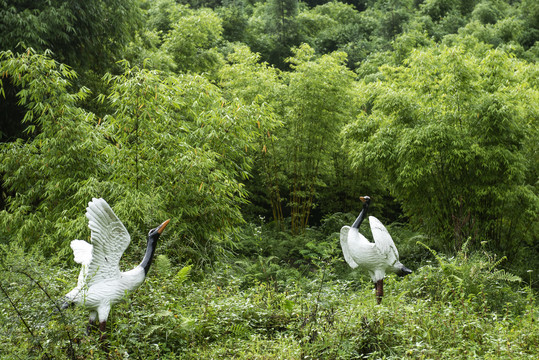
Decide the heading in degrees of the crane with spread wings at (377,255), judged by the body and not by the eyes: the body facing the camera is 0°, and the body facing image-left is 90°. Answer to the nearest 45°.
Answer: approximately 45°

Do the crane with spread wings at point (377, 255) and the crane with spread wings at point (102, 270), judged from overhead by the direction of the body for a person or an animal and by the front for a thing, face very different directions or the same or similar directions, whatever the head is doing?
very different directions

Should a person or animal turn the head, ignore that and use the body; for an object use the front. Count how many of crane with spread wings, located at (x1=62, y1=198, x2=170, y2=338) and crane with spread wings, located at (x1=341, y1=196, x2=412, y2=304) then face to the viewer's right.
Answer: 1

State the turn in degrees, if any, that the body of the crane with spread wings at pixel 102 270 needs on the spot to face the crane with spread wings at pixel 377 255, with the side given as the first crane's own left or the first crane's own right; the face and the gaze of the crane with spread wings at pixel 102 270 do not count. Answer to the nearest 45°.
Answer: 0° — it already faces it

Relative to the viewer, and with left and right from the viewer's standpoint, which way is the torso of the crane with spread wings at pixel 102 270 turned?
facing to the right of the viewer

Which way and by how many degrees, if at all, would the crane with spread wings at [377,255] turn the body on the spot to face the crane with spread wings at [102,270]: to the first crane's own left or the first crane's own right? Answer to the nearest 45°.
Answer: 0° — it already faces it
